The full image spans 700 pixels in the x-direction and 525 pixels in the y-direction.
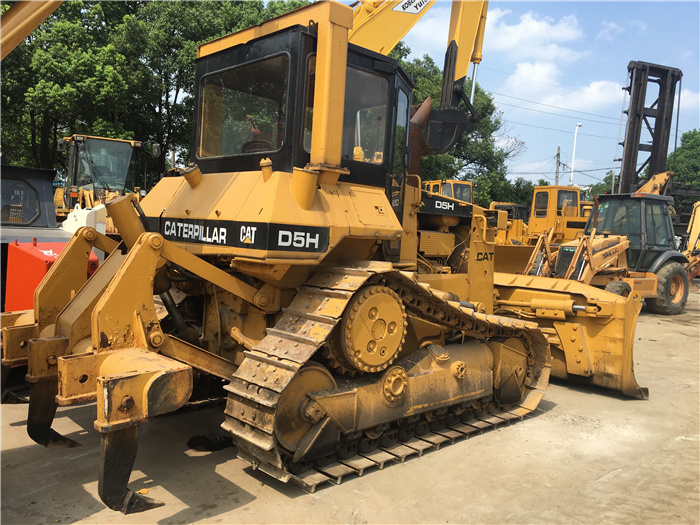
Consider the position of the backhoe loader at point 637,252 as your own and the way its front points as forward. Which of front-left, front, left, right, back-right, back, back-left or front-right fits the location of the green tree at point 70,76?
front-right

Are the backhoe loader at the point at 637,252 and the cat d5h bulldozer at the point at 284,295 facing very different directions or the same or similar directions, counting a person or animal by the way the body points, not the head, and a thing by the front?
very different directions

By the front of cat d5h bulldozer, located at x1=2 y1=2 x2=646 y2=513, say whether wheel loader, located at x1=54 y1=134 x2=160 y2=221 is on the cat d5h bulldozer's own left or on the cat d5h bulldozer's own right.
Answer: on the cat d5h bulldozer's own left

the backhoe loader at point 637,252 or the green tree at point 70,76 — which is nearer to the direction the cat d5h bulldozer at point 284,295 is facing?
the backhoe loader

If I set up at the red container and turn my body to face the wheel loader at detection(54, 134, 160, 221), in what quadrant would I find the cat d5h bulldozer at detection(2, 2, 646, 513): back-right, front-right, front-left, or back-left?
back-right

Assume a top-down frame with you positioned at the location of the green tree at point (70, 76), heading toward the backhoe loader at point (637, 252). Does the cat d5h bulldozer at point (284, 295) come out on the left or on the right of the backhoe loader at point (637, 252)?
right

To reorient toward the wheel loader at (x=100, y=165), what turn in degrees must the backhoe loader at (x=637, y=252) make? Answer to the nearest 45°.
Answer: approximately 45° to its right

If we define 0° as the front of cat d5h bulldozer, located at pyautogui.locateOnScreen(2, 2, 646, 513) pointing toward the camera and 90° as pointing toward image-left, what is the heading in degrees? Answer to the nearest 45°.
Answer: approximately 225°

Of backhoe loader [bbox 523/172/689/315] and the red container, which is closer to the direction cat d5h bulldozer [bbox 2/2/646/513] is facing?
the backhoe loader

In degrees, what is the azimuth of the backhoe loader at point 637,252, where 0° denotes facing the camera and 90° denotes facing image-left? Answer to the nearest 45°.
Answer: approximately 45°

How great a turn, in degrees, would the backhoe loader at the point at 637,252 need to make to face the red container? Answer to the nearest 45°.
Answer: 0° — it already faces it
